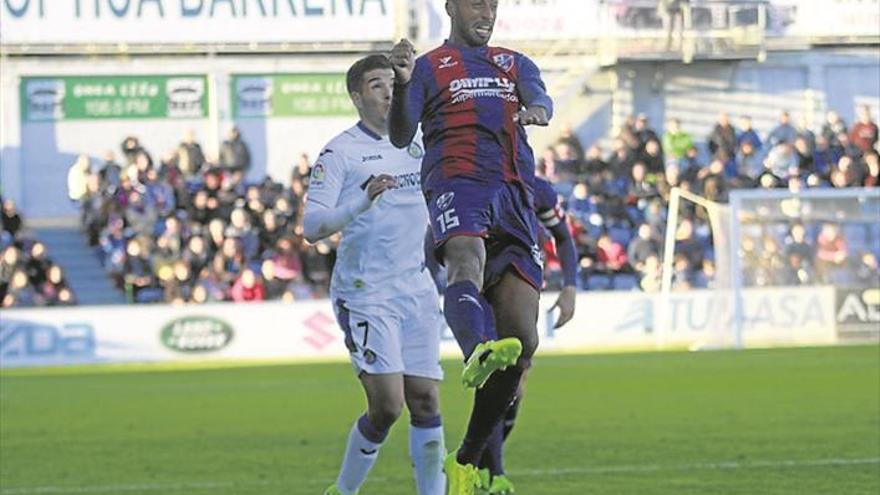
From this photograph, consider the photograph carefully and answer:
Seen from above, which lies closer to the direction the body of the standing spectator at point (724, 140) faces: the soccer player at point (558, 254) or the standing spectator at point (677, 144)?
the soccer player

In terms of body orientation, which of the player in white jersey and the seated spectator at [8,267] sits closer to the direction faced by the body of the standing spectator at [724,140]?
the player in white jersey

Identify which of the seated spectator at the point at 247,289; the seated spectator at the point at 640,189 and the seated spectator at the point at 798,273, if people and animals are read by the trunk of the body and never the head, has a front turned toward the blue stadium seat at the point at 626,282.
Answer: the seated spectator at the point at 640,189

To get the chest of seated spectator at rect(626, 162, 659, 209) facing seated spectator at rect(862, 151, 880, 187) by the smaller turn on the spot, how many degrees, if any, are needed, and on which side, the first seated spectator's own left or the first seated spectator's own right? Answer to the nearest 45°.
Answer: approximately 90° to the first seated spectator's own left

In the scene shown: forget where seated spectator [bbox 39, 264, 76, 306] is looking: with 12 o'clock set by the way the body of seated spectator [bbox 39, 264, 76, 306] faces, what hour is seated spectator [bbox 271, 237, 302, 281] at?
seated spectator [bbox 271, 237, 302, 281] is roughly at 9 o'clock from seated spectator [bbox 39, 264, 76, 306].

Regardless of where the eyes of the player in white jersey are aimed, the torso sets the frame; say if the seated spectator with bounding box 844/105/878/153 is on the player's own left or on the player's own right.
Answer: on the player's own left

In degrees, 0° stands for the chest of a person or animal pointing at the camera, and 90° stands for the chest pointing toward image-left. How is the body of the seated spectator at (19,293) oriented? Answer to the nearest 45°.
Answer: approximately 0°

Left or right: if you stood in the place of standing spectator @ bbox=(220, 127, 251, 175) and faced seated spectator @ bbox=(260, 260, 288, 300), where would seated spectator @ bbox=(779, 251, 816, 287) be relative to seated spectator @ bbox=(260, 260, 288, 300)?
left

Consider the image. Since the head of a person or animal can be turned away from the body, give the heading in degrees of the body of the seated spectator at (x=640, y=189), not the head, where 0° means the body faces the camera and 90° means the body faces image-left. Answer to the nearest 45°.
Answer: approximately 0°

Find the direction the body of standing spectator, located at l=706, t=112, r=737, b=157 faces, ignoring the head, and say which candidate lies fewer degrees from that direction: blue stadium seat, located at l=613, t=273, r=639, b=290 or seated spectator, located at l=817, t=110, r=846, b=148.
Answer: the blue stadium seat

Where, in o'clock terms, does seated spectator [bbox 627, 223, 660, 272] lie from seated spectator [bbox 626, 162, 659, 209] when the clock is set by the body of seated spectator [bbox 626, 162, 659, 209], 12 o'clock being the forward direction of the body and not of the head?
seated spectator [bbox 627, 223, 660, 272] is roughly at 12 o'clock from seated spectator [bbox 626, 162, 659, 209].

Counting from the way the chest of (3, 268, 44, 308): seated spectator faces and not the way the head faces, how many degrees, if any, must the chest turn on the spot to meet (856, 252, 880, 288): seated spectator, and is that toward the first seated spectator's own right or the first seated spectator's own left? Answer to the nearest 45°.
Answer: approximately 90° to the first seated spectator's own left

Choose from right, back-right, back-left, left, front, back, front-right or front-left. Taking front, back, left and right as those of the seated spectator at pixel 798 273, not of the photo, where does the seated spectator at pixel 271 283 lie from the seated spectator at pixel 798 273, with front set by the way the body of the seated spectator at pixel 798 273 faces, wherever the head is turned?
right
